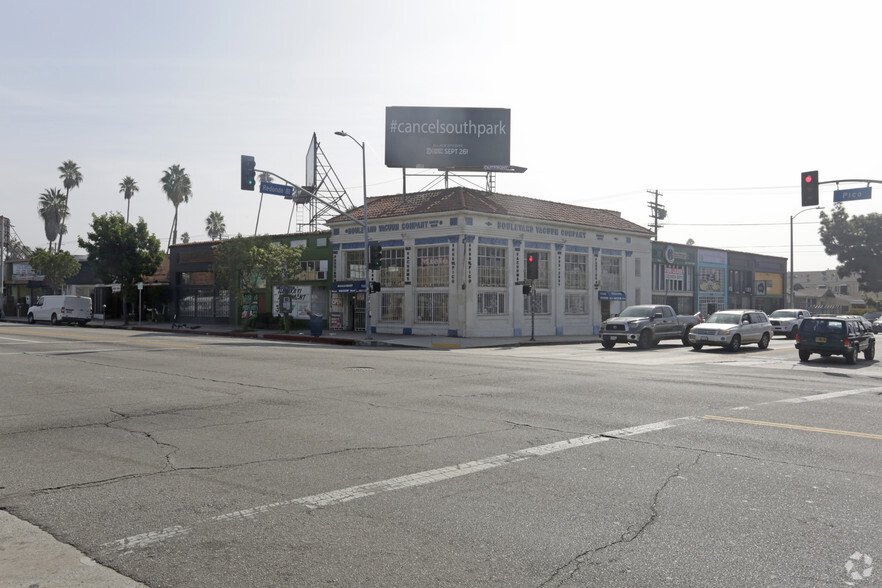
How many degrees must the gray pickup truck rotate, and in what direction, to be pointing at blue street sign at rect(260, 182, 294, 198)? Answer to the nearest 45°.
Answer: approximately 45° to its right

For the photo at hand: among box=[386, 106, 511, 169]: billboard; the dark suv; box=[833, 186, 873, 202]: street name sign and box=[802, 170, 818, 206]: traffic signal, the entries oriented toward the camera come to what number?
3

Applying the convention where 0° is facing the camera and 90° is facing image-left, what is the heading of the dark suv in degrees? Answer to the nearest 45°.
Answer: approximately 225°

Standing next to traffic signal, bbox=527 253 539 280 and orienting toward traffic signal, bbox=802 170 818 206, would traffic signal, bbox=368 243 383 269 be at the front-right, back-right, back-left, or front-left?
back-right

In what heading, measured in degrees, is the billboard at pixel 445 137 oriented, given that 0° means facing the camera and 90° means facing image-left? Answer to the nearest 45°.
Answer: approximately 0°

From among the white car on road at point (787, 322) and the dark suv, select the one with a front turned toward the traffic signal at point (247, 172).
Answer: the white car on road

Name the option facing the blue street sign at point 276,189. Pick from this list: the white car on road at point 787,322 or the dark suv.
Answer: the white car on road

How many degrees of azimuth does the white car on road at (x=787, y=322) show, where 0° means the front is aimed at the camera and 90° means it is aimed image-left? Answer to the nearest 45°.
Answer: approximately 45°

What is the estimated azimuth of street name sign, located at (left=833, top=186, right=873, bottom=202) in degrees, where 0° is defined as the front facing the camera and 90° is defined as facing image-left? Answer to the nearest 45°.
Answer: approximately 0°

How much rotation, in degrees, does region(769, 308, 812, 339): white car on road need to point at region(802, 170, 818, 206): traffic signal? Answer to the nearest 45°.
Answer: approximately 45° to its left

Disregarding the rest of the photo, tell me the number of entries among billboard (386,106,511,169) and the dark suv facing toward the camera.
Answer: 1
